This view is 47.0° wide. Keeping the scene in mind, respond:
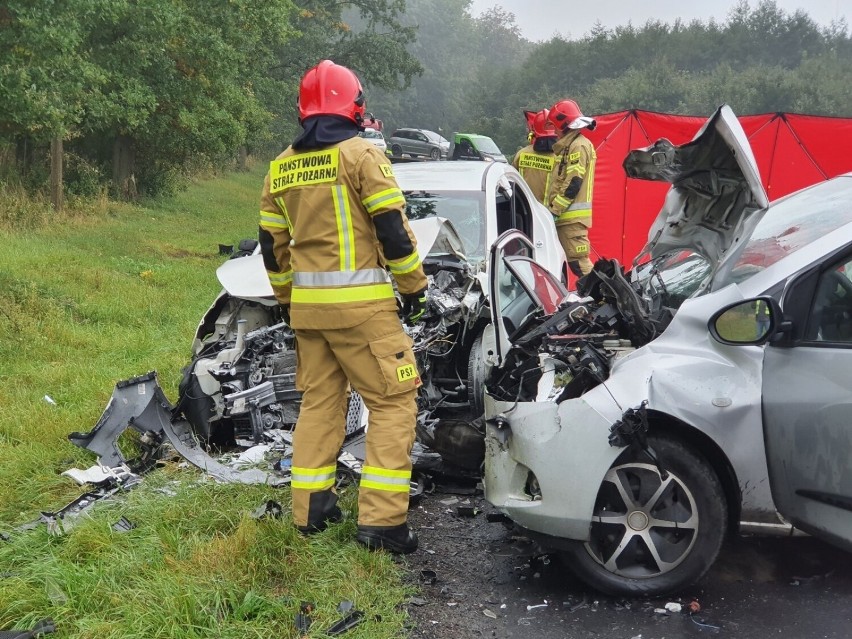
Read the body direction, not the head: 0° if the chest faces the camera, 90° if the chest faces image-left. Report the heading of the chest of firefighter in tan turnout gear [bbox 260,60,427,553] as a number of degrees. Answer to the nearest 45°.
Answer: approximately 225°

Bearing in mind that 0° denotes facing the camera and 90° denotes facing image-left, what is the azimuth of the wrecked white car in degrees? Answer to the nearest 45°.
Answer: approximately 45°

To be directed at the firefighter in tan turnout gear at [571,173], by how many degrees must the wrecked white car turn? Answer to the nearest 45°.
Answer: approximately 180°

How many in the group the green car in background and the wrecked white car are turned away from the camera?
0

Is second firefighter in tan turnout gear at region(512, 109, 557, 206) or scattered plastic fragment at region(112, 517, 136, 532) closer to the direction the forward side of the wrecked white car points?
the scattered plastic fragment

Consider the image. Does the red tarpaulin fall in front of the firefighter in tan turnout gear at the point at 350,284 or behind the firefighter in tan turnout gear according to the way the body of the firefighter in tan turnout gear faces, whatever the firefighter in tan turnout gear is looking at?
in front

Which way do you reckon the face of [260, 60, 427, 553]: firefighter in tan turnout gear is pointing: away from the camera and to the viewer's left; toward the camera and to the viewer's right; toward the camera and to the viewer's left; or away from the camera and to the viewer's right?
away from the camera and to the viewer's right

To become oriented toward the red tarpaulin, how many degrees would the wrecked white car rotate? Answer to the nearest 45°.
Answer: approximately 180°

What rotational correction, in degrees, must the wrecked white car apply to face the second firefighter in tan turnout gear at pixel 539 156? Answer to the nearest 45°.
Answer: approximately 180°

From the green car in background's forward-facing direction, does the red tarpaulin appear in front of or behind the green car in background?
in front

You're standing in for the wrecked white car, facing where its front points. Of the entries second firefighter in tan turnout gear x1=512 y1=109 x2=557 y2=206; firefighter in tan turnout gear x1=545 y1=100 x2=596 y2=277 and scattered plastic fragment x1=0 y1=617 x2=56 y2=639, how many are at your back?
2

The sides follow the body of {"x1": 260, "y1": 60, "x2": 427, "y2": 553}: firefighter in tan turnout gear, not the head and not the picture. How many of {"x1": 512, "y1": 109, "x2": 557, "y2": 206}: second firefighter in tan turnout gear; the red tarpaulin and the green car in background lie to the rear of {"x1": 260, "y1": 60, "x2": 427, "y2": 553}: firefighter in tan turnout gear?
0

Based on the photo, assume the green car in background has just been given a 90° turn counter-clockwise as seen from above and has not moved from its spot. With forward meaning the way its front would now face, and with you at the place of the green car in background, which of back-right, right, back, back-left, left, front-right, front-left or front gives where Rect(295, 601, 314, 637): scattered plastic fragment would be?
back-right

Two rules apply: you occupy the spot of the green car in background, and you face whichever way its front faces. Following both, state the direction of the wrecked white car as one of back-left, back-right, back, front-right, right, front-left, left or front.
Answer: front-right
